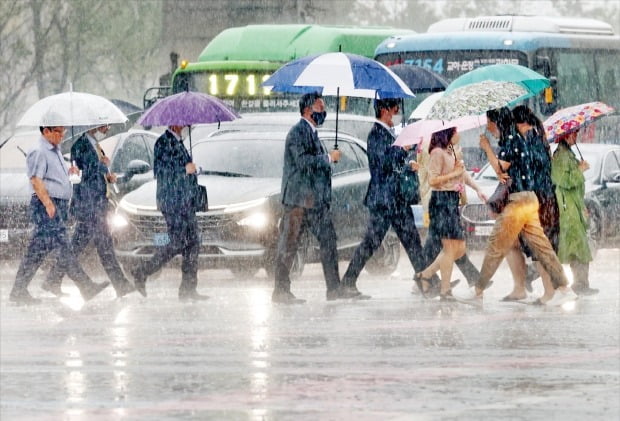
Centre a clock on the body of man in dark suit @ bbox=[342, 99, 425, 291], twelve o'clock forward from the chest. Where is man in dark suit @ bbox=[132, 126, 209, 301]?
man in dark suit @ bbox=[132, 126, 209, 301] is roughly at 6 o'clock from man in dark suit @ bbox=[342, 99, 425, 291].

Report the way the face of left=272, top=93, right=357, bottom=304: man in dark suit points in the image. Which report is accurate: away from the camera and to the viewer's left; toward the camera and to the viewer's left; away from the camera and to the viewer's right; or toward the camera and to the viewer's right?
toward the camera and to the viewer's right

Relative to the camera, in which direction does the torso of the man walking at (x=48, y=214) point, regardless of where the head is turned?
to the viewer's right

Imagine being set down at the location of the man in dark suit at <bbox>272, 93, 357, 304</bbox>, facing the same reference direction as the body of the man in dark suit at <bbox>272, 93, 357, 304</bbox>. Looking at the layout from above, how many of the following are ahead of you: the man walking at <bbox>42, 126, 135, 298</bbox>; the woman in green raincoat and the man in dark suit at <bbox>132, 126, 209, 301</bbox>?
1

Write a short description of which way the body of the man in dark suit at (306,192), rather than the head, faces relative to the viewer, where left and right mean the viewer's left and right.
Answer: facing to the right of the viewer

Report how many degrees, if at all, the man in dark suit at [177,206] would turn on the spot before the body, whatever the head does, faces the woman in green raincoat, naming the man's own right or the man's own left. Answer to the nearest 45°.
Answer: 0° — they already face them

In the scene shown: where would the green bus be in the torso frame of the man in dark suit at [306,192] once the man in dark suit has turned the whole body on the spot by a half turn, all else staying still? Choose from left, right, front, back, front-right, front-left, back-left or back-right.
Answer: right
